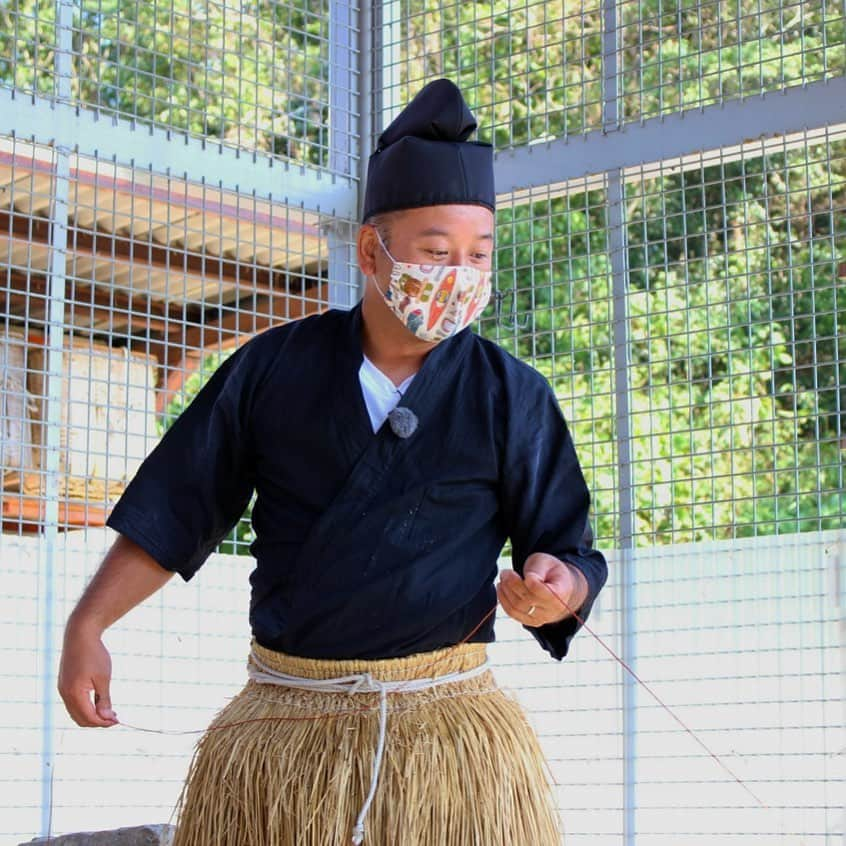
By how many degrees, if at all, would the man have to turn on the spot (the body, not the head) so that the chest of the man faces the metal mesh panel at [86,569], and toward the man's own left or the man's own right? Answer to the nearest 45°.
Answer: approximately 135° to the man's own right

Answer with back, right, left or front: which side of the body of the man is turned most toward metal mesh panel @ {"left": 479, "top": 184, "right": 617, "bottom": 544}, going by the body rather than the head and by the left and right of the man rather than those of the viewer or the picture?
back

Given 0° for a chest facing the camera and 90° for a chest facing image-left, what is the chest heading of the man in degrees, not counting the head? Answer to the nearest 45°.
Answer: approximately 0°

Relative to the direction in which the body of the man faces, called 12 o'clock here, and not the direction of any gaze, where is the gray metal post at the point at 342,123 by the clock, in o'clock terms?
The gray metal post is roughly at 6 o'clock from the man.
